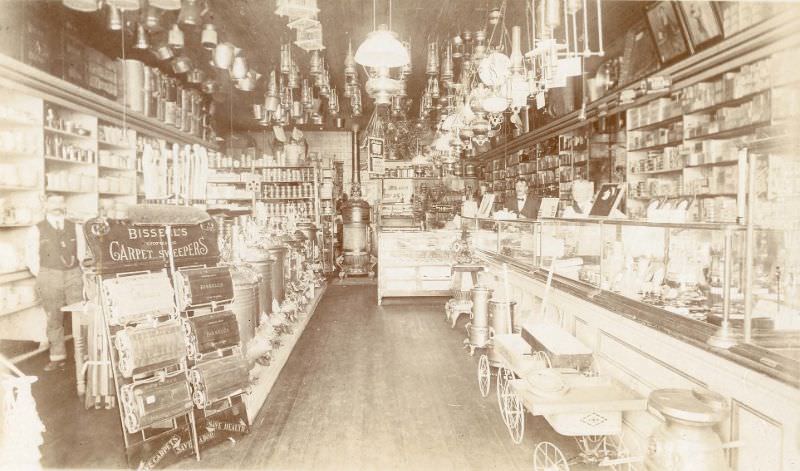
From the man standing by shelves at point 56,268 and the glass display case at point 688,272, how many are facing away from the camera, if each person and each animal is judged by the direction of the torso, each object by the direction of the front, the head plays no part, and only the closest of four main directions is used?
0

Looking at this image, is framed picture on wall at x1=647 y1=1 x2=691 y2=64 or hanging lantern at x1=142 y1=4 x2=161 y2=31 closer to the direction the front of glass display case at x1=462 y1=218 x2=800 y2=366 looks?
the hanging lantern

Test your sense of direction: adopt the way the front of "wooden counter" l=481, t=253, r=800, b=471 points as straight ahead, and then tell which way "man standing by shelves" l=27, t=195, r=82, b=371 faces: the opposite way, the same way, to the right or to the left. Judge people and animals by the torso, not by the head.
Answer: to the left

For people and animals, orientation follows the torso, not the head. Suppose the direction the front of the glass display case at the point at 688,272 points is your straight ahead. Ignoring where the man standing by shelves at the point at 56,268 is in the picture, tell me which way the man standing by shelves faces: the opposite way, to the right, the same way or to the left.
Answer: to the left

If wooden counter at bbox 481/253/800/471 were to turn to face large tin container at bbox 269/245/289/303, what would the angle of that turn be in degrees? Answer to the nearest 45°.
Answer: approximately 90° to its right

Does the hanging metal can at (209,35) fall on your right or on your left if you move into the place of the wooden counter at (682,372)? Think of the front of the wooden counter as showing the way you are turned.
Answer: on your right

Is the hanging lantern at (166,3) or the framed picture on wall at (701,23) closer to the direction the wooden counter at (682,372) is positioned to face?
the hanging lantern

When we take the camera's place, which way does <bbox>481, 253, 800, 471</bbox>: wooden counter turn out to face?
facing the viewer and to the left of the viewer

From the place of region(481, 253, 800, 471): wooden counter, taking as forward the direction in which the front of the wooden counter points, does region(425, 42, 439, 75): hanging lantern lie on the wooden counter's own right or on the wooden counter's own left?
on the wooden counter's own right

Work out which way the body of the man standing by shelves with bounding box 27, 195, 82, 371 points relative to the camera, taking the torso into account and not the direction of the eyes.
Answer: toward the camera

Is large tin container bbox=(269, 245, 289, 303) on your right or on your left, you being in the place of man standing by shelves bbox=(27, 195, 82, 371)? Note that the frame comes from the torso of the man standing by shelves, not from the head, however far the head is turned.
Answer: on your left

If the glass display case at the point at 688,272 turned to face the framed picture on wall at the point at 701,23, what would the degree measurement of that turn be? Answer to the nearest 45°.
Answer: approximately 135° to its right

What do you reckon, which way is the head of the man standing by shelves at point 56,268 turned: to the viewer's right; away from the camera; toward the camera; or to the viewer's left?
toward the camera

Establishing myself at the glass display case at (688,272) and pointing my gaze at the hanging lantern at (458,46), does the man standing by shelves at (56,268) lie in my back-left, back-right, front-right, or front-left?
front-left
